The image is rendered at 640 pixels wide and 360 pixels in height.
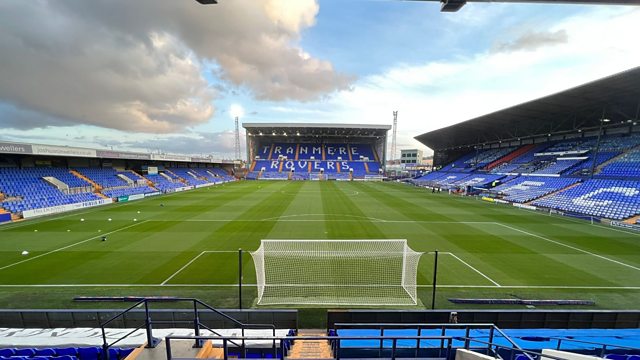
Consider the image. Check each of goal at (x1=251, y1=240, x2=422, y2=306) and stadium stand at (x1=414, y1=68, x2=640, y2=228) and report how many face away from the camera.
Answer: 1

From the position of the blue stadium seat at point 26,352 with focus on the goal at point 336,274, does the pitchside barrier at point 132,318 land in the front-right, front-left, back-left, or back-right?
front-left

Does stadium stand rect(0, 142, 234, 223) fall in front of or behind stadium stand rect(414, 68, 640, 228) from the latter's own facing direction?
in front

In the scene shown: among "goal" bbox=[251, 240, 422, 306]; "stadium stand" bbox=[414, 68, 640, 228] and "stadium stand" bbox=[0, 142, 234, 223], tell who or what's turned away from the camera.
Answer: the goal

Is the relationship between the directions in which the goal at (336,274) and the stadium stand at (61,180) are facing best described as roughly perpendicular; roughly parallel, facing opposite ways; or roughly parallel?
roughly perpendicular

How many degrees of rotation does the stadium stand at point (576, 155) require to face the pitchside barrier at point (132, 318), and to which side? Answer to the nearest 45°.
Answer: approximately 45° to its left

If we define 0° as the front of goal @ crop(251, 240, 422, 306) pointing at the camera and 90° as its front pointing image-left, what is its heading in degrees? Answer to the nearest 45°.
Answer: approximately 180°

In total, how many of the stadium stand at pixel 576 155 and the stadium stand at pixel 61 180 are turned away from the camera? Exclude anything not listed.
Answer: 0

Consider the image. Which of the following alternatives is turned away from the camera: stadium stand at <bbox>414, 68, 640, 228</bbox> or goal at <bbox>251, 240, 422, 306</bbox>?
the goal

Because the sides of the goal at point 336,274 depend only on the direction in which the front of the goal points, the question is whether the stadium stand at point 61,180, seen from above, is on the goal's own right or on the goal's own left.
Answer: on the goal's own left

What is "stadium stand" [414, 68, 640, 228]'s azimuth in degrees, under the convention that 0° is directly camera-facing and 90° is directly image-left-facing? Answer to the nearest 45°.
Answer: approximately 45°

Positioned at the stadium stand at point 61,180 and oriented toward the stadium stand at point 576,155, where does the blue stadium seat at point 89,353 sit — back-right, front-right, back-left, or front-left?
front-right

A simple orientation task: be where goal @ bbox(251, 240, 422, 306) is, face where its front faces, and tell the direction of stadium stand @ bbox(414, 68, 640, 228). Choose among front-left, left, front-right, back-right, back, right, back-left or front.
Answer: front-right

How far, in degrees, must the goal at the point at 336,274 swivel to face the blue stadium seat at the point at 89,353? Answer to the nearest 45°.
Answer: approximately 135° to its left

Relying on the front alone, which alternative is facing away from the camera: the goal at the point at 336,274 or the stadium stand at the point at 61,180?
the goal

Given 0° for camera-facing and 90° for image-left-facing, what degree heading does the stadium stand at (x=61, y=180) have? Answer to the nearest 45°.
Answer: approximately 315°

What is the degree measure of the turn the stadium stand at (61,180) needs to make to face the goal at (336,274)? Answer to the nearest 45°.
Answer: approximately 45° to its right
